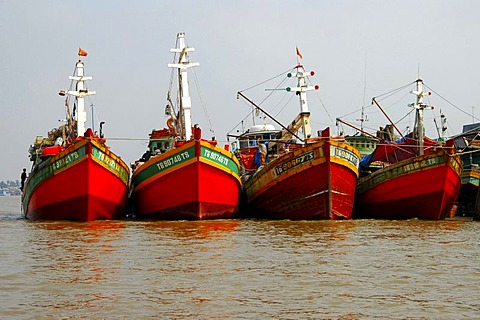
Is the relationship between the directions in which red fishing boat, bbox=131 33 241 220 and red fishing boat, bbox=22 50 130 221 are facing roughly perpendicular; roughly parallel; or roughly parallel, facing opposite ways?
roughly parallel

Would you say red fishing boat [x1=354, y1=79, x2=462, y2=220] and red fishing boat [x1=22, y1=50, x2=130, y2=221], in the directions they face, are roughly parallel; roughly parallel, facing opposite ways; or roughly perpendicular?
roughly parallel

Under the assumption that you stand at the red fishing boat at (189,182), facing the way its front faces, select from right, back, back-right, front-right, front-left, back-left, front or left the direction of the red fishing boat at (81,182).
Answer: right

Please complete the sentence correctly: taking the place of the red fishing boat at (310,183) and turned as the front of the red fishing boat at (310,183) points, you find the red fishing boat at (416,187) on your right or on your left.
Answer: on your left

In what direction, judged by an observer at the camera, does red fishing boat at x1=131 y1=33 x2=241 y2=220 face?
facing the viewer

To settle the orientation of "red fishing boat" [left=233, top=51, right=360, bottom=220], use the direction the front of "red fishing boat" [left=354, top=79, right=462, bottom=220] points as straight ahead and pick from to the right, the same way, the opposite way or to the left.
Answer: the same way

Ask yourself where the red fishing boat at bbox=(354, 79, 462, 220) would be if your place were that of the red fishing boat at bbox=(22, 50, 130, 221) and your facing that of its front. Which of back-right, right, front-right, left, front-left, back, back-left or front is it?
left

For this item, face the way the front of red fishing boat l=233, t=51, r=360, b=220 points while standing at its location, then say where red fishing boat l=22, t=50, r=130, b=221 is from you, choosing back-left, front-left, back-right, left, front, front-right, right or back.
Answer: back-right

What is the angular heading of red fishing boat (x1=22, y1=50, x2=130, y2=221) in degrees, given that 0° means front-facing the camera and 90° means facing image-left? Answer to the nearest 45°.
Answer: approximately 0°

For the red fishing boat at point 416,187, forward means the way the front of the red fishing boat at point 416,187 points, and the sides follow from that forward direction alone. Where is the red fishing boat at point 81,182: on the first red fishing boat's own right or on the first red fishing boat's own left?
on the first red fishing boat's own right

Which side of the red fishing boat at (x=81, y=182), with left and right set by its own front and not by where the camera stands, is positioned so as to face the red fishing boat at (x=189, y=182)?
left

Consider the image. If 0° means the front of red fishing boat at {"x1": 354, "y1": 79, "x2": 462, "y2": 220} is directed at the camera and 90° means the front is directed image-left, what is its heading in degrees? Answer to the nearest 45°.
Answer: approximately 315°

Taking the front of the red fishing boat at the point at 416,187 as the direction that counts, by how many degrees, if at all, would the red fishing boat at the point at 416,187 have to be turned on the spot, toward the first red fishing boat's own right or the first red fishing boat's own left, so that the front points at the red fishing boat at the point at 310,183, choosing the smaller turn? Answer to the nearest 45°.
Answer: approximately 90° to the first red fishing boat's own right

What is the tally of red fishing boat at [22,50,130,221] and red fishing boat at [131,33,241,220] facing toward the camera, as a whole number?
2
